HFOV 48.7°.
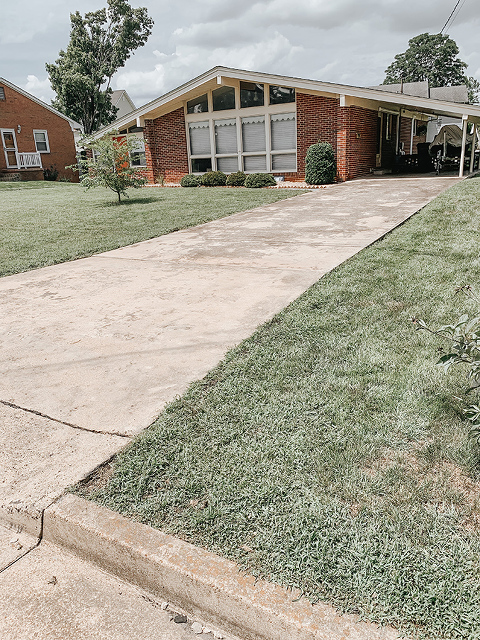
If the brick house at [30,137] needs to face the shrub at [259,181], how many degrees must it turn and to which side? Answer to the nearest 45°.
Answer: approximately 45° to its left

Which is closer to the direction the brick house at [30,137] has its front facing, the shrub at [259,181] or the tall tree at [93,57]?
the shrub

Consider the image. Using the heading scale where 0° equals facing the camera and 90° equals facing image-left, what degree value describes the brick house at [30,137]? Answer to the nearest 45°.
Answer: approximately 0°

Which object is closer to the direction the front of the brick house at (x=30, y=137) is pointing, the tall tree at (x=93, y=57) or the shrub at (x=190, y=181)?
the shrub

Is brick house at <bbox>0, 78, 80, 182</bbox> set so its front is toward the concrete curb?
yes

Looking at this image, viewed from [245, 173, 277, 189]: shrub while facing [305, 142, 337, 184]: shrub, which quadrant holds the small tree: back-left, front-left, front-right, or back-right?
back-right
